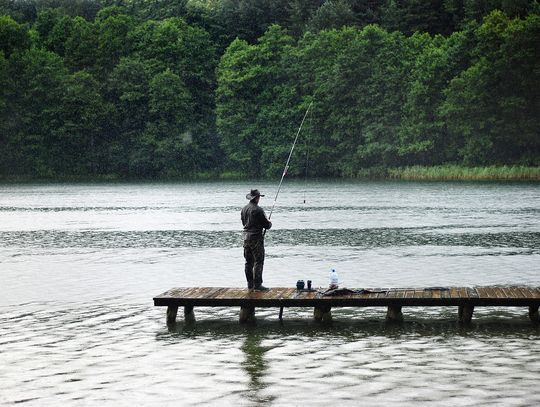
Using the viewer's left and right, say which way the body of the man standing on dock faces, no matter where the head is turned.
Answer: facing away from the viewer and to the right of the viewer
